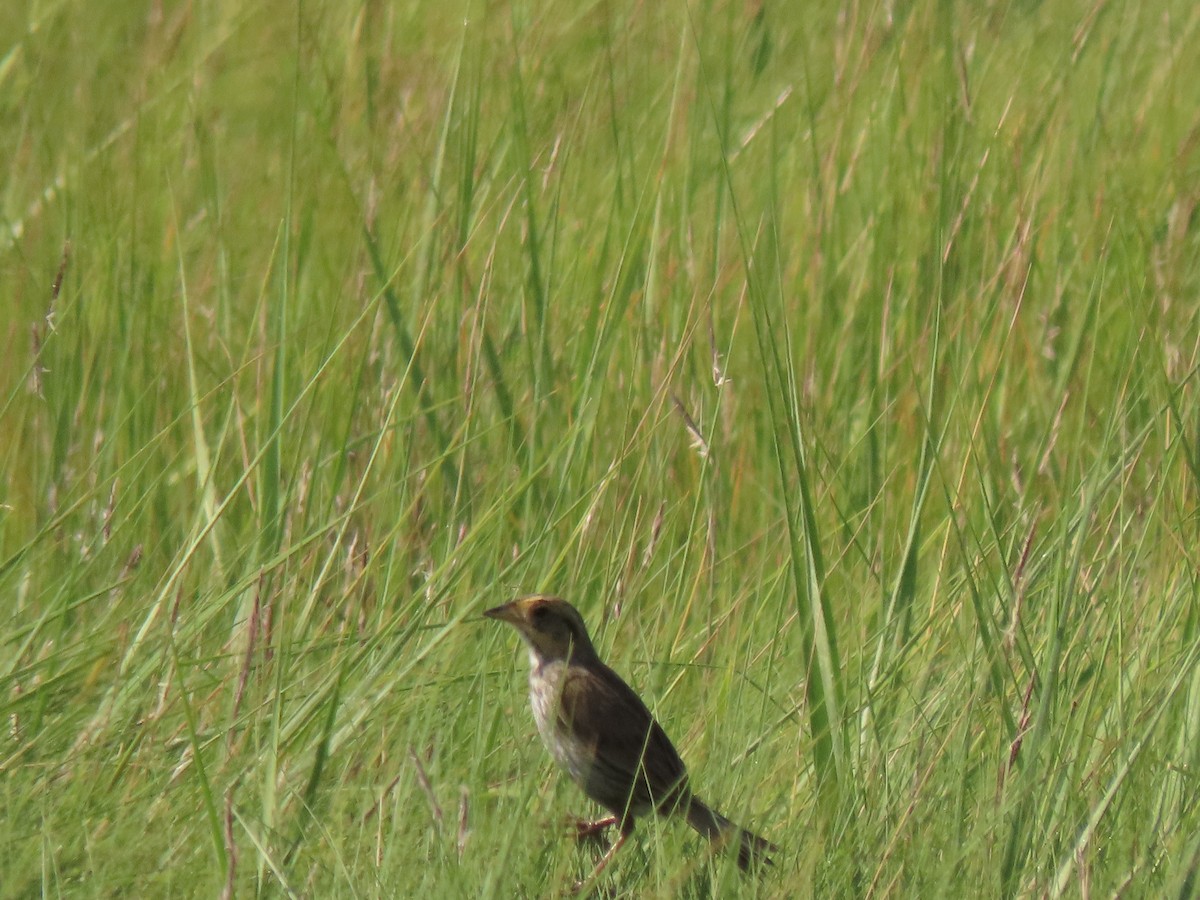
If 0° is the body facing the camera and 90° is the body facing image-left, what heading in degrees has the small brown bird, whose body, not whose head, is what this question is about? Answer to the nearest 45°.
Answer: approximately 90°
